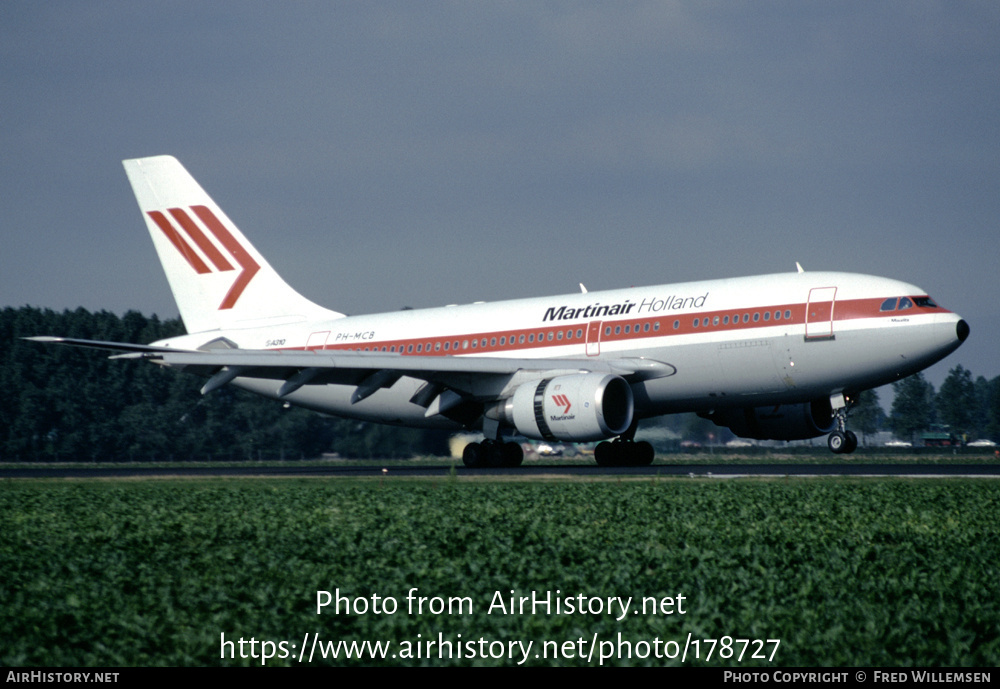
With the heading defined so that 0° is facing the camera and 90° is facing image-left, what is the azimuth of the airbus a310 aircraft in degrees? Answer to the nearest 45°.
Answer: approximately 315°
